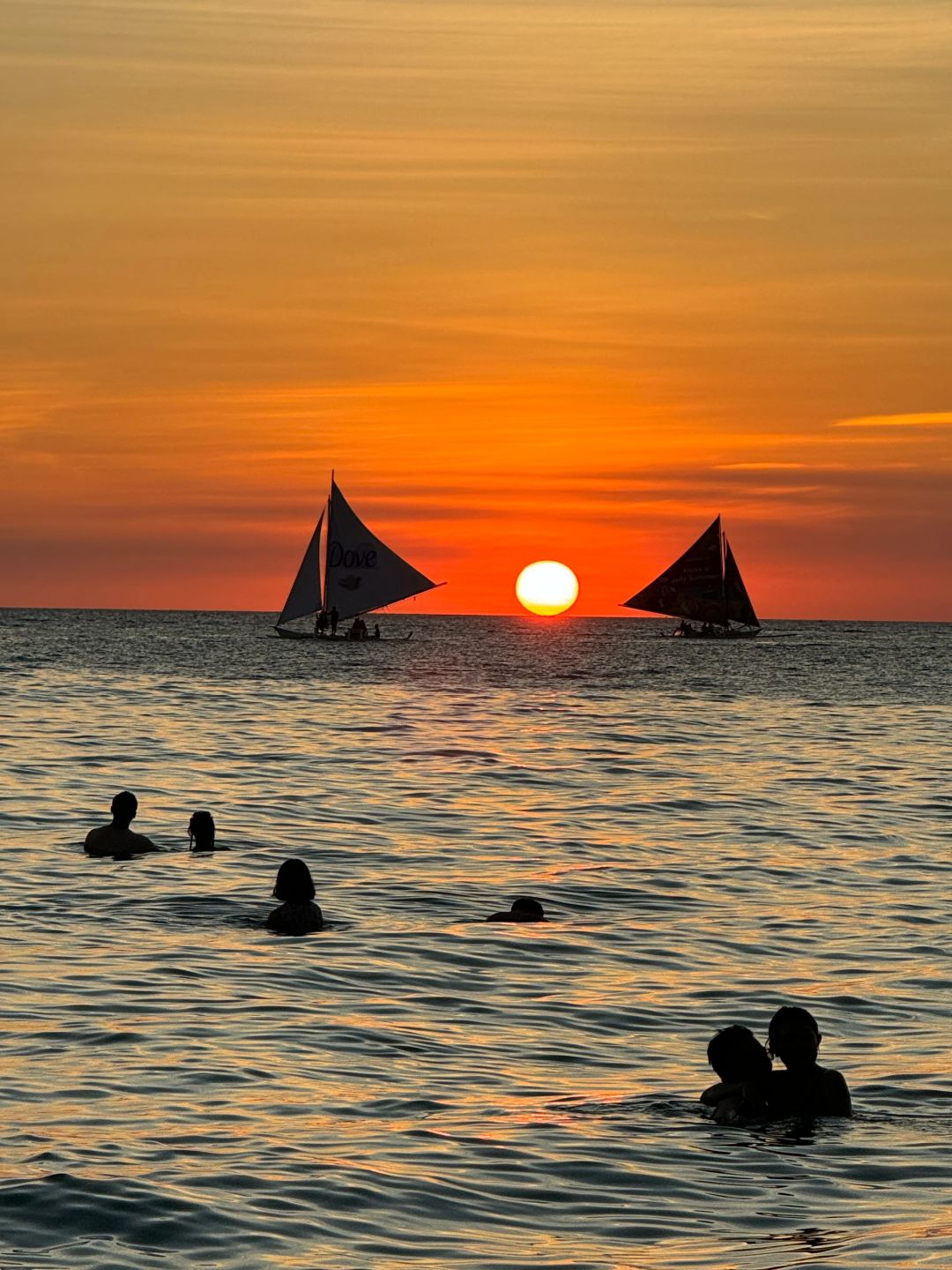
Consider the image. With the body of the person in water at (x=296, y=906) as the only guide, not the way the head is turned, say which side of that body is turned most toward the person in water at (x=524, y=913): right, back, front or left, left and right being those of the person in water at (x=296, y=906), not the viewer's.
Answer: right

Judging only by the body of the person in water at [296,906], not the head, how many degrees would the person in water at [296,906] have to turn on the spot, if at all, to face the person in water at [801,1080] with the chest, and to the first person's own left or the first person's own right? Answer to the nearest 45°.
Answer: approximately 135° to the first person's own right

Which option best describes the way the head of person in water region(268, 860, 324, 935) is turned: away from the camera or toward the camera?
away from the camera

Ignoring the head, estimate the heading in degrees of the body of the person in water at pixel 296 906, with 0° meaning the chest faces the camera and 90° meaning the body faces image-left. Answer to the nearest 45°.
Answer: approximately 180°
